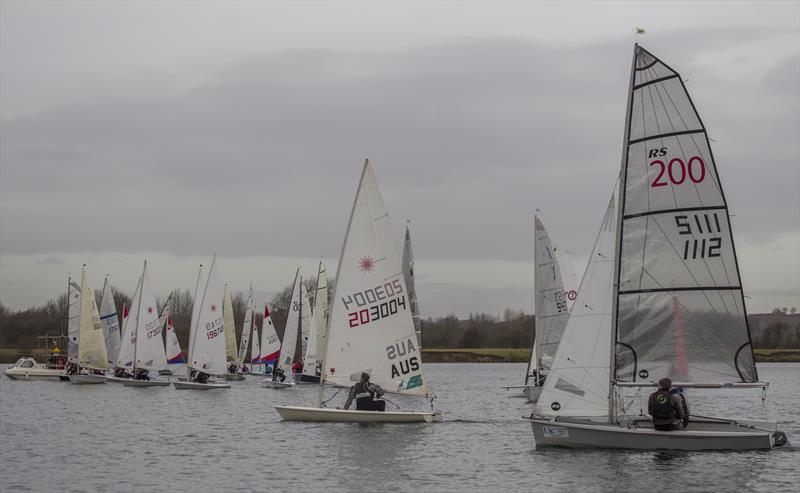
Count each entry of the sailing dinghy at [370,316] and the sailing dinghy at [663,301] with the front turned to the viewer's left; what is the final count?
2

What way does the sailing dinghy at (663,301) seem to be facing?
to the viewer's left

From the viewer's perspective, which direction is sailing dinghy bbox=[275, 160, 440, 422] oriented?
to the viewer's left

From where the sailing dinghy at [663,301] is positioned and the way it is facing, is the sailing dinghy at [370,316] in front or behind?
in front

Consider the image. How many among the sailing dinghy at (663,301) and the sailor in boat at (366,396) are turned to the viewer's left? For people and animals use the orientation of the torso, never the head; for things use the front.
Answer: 1

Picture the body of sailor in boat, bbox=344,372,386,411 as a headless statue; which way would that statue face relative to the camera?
away from the camera

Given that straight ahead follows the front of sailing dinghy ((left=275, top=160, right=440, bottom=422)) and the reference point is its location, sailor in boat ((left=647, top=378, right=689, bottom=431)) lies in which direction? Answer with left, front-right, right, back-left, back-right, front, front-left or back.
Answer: back-left

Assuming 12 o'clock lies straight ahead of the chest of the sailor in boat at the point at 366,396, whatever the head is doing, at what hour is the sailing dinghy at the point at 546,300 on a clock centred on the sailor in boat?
The sailing dinghy is roughly at 1 o'clock from the sailor in boat.

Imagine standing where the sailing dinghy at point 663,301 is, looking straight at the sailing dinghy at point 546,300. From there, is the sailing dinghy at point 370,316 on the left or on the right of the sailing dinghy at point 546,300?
left

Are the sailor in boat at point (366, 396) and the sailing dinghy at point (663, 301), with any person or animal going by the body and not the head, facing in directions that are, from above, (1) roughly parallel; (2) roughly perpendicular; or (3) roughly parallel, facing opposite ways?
roughly perpendicular

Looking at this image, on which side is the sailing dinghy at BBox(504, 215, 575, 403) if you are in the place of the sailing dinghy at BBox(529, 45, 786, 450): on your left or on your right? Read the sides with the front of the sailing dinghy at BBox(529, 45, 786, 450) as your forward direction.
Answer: on your right

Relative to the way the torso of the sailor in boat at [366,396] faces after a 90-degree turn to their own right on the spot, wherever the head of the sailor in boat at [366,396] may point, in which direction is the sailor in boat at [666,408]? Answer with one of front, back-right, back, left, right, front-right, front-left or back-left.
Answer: front-right
